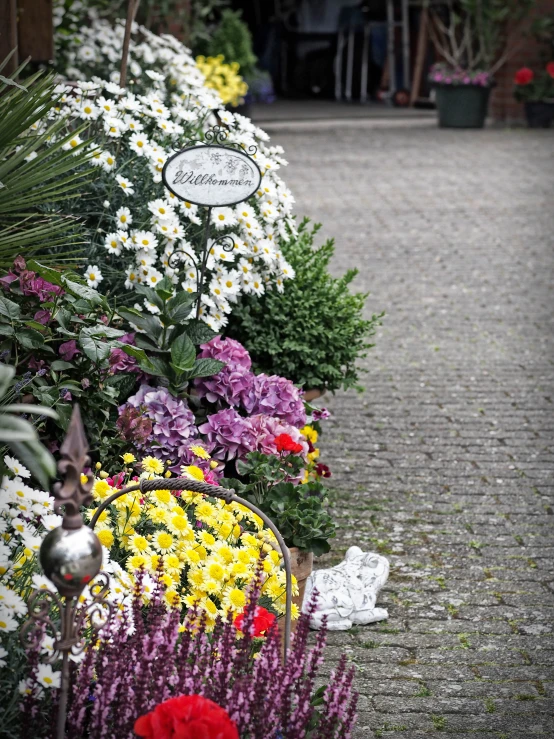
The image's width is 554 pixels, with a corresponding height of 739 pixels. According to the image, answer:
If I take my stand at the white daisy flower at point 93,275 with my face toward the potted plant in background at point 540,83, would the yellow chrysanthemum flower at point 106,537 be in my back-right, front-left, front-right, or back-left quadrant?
back-right

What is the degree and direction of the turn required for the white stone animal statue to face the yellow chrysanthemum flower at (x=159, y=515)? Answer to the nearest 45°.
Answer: approximately 135° to its right

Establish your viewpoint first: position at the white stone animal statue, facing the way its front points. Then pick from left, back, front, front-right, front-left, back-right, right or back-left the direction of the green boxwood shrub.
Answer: left

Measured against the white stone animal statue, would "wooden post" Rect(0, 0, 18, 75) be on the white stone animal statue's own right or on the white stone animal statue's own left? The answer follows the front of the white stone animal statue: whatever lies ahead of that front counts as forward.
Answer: on the white stone animal statue's own left

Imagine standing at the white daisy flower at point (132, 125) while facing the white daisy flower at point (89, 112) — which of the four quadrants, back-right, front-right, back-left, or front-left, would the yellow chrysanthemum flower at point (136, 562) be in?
back-left

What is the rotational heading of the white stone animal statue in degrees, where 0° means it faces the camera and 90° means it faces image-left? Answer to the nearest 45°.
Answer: approximately 270°

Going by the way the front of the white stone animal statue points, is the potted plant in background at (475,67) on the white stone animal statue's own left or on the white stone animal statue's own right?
on the white stone animal statue's own left

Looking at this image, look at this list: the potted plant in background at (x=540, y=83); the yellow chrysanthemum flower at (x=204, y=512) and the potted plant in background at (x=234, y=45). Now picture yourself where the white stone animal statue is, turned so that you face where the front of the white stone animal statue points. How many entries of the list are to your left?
2

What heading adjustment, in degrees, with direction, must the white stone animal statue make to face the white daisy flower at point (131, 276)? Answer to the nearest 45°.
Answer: approximately 135° to its left
